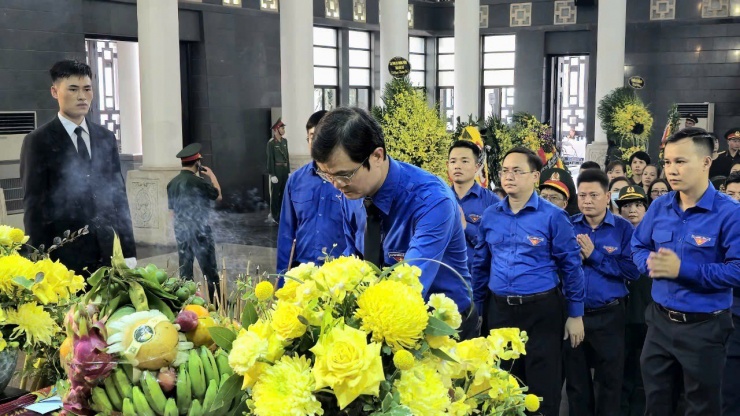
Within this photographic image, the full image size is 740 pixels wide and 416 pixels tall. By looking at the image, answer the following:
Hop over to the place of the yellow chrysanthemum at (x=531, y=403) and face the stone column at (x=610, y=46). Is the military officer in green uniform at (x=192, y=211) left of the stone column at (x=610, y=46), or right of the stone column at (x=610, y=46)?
left

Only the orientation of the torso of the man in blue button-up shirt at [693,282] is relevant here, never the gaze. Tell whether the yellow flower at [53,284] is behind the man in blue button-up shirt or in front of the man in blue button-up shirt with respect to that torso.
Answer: in front

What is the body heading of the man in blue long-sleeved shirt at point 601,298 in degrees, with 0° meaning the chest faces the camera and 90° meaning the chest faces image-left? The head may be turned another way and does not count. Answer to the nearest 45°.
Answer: approximately 45°

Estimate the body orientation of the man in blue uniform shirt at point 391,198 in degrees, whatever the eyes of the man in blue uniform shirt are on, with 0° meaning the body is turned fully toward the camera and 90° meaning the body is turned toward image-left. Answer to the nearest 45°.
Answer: approximately 45°

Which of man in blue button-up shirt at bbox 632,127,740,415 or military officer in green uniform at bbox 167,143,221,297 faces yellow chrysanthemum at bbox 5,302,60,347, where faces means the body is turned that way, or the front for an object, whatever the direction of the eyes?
the man in blue button-up shirt

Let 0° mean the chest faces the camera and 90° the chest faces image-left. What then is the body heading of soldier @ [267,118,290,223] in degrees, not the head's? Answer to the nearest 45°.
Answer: approximately 315°

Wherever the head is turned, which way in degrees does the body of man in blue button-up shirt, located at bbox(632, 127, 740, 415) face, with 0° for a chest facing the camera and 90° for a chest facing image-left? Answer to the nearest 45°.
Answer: approximately 45°

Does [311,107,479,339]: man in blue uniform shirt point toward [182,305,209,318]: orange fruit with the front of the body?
yes

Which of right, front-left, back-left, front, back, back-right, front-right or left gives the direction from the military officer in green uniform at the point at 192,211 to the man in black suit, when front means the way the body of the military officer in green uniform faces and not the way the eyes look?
back-right
